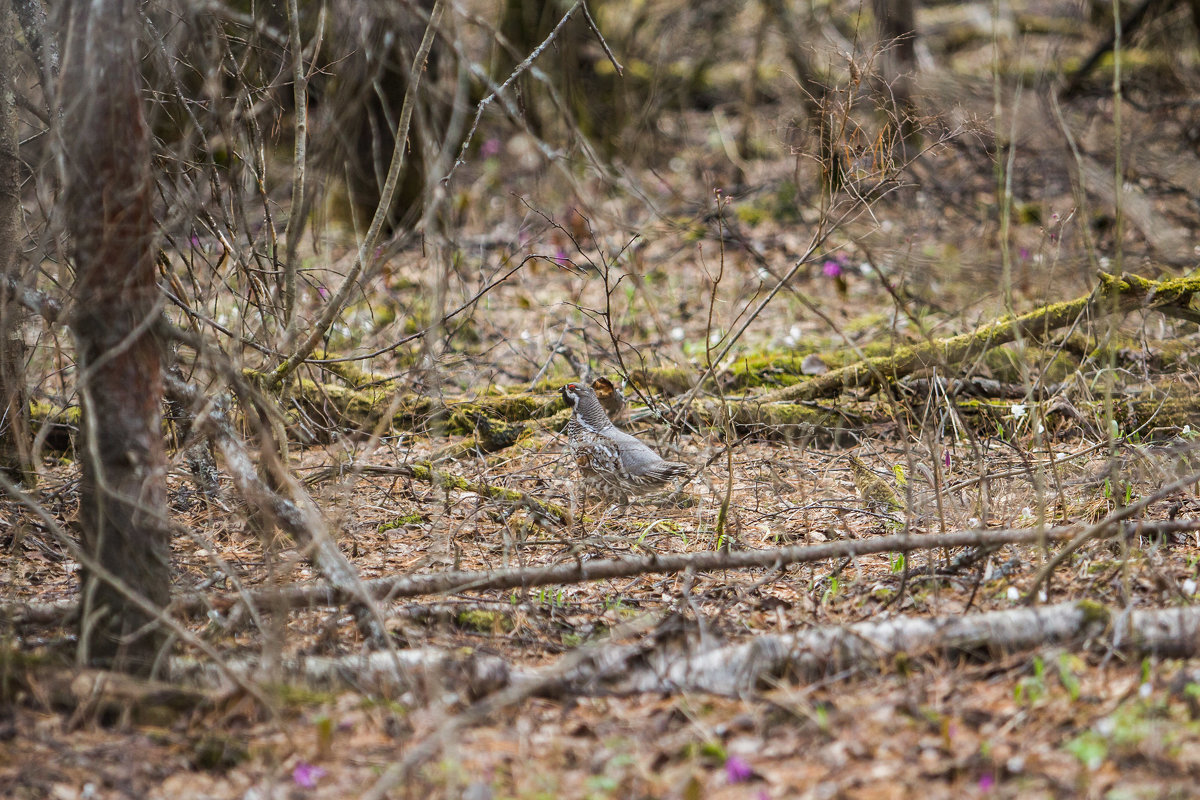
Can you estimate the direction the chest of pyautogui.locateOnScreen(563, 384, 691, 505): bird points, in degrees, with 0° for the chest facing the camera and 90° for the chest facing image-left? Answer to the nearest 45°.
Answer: approximately 90°

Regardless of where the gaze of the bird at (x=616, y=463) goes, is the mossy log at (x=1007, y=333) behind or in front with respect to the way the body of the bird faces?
behind

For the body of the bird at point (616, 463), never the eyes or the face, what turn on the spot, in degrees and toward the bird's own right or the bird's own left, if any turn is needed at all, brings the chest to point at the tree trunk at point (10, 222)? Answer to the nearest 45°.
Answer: approximately 45° to the bird's own left

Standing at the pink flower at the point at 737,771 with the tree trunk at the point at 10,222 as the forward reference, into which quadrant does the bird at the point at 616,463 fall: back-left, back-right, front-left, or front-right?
front-right

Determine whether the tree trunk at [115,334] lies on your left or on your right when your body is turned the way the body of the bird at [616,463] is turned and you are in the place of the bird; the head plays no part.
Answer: on your left
